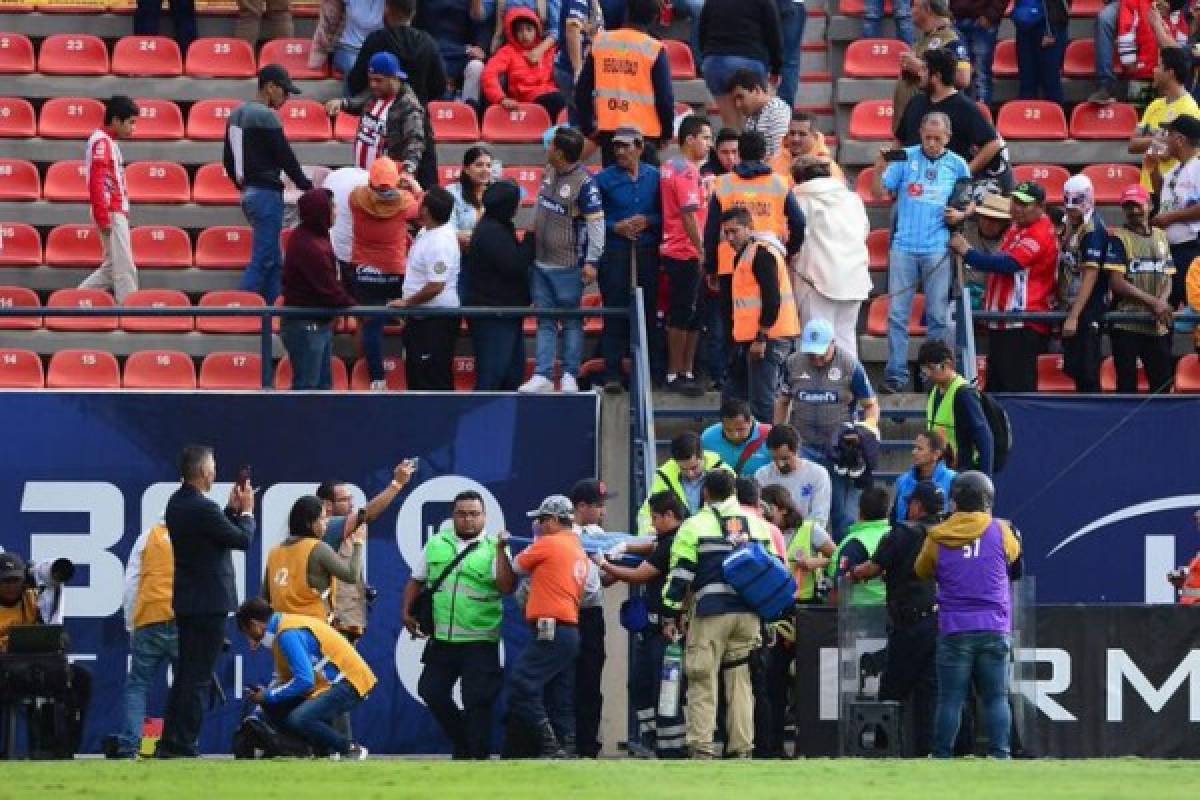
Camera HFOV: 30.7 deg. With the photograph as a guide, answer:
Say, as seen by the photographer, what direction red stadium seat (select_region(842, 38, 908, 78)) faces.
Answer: facing the viewer

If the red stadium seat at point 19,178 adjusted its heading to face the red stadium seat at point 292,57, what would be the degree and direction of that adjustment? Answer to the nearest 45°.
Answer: approximately 90° to its left

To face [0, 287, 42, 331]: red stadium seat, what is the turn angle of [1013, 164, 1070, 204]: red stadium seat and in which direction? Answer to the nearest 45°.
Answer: approximately 90° to its right

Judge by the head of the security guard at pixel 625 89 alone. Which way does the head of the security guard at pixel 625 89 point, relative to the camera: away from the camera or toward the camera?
away from the camera

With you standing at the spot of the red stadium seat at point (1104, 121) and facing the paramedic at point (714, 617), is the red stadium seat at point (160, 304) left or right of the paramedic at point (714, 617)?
right

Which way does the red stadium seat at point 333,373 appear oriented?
toward the camera

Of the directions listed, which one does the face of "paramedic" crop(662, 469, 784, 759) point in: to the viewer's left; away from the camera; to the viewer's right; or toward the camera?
away from the camera

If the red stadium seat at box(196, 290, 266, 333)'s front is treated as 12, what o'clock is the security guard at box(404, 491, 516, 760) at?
The security guard is roughly at 11 o'clock from the red stadium seat.

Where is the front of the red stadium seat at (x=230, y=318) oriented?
toward the camera

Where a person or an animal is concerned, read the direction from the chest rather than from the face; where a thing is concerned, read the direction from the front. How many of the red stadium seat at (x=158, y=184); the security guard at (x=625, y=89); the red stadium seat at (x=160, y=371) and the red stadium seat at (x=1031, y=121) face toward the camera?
3

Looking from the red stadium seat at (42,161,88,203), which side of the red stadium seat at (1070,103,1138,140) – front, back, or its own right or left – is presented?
right

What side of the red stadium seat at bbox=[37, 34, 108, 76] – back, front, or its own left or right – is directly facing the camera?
front

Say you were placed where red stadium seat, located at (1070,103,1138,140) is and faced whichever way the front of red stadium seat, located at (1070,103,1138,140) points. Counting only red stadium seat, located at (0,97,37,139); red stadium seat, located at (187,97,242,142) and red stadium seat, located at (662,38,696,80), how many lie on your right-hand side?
3
